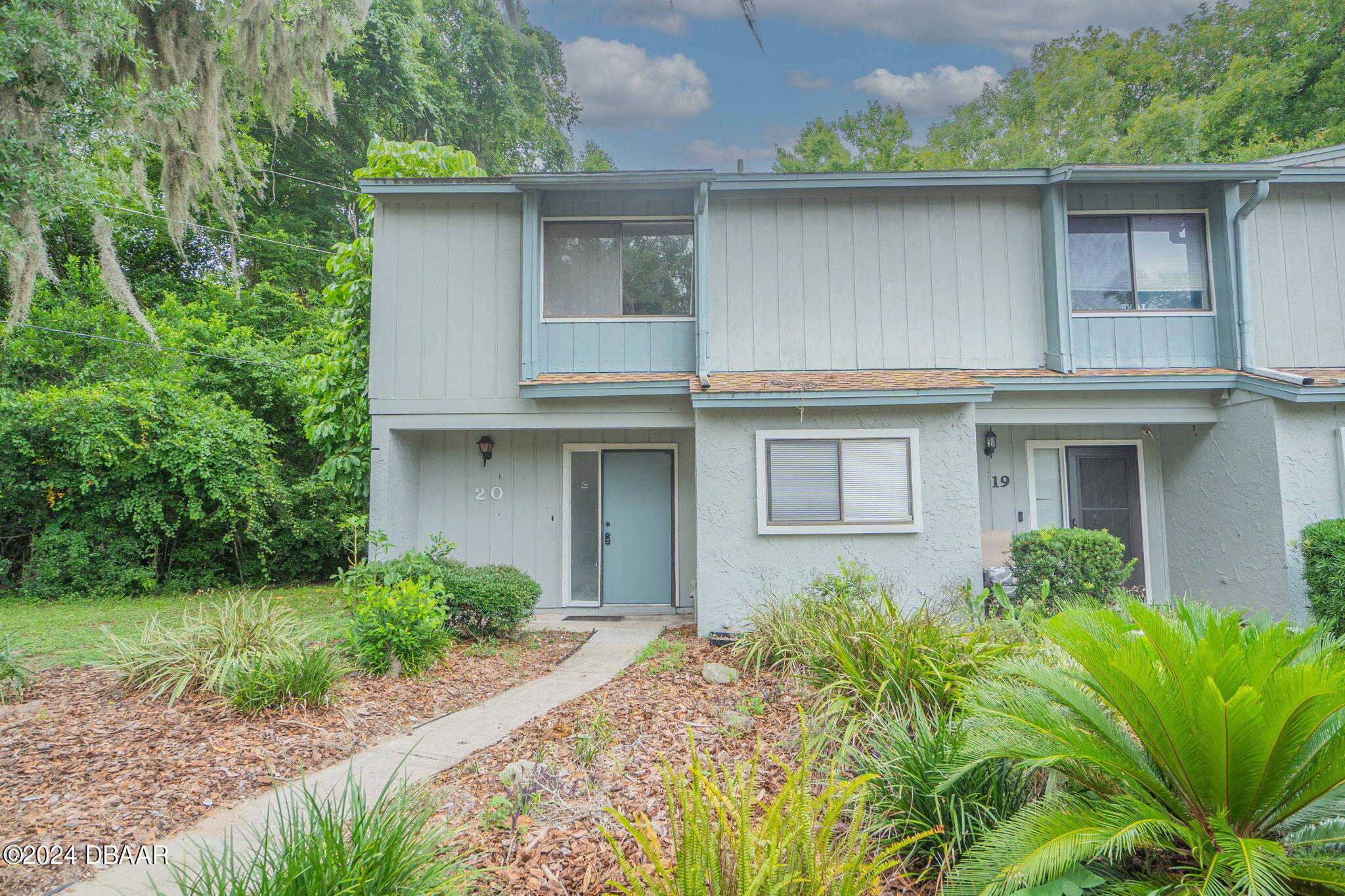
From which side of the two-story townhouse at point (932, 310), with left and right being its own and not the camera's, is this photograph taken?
front

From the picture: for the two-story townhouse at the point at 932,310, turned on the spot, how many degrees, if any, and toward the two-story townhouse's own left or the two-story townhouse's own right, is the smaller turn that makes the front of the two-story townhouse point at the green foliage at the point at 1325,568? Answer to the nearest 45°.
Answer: approximately 90° to the two-story townhouse's own left

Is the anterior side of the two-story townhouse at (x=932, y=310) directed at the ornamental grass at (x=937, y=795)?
yes

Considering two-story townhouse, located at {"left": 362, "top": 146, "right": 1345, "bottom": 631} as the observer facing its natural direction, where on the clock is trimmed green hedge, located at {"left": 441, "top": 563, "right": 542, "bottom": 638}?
The trimmed green hedge is roughly at 2 o'clock from the two-story townhouse.

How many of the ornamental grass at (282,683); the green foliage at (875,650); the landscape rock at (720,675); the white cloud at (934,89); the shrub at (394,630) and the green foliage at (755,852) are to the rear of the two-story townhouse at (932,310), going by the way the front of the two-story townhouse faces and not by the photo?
1

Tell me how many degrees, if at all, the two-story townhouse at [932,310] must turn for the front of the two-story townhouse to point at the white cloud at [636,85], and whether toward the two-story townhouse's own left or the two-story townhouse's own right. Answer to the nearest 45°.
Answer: approximately 135° to the two-story townhouse's own right

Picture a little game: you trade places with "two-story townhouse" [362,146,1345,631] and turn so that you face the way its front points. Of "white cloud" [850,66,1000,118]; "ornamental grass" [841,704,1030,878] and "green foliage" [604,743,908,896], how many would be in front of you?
2

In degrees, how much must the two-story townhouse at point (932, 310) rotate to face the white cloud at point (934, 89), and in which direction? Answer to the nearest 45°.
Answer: approximately 180°

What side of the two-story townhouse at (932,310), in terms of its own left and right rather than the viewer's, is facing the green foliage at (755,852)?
front

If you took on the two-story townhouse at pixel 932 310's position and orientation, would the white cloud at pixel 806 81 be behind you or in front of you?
behind

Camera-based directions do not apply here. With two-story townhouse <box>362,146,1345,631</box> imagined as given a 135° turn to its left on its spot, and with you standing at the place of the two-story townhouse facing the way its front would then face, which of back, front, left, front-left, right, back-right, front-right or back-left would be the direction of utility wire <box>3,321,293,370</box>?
back-left

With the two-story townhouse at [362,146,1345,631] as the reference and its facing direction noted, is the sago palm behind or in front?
in front

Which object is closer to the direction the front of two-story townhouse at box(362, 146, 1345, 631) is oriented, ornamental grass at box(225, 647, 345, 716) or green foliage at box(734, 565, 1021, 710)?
the green foliage

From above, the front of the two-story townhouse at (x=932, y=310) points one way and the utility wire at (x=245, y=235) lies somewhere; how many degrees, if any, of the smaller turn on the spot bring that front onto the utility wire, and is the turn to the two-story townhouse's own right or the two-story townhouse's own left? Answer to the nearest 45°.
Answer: approximately 90° to the two-story townhouse's own right
